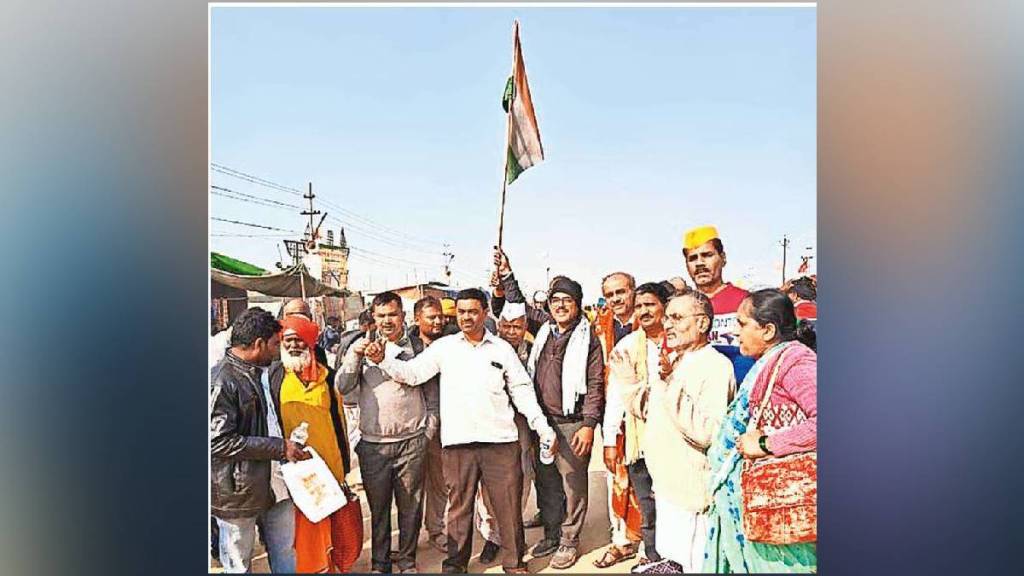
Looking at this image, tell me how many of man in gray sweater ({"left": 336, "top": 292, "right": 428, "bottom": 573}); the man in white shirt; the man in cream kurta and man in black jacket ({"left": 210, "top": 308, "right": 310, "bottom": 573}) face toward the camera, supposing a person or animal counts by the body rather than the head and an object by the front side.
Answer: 2

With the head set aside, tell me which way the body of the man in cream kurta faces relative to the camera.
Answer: to the viewer's left

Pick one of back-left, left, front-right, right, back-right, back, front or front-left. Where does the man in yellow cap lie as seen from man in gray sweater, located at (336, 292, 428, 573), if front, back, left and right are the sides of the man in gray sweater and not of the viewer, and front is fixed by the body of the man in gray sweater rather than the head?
left

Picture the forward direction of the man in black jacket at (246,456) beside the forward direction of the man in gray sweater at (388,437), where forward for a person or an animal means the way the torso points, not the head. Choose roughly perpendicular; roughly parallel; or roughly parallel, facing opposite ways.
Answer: roughly perpendicular

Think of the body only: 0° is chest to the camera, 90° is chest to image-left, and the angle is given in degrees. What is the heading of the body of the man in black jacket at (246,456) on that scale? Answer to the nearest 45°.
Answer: approximately 270°

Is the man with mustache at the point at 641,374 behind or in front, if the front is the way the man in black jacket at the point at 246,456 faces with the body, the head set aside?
in front

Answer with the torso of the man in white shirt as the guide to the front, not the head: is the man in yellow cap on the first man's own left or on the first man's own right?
on the first man's own left

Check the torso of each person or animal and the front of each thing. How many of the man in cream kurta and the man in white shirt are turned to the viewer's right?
0

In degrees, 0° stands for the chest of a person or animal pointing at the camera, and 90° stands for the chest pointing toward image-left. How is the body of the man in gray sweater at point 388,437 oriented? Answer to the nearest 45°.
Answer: approximately 0°

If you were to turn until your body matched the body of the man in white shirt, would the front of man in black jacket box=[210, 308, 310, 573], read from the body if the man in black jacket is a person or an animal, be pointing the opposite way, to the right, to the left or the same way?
to the left

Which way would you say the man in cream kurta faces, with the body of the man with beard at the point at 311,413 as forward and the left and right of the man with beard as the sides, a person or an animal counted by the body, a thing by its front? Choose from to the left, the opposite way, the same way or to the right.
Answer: to the right
